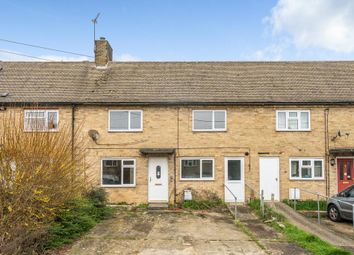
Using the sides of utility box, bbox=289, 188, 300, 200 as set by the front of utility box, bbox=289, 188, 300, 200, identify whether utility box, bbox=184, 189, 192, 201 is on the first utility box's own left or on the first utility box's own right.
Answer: on the first utility box's own right

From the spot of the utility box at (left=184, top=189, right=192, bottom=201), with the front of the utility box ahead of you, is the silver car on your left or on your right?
on your left

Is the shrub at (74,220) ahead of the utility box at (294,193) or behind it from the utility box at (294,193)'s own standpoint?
ahead

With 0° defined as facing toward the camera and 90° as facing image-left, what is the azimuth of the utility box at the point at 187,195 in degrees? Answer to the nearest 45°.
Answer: approximately 0°

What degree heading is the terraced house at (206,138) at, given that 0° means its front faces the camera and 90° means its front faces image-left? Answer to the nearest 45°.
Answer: approximately 0°

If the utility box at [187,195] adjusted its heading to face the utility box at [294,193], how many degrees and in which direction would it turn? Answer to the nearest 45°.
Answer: approximately 90° to its left
